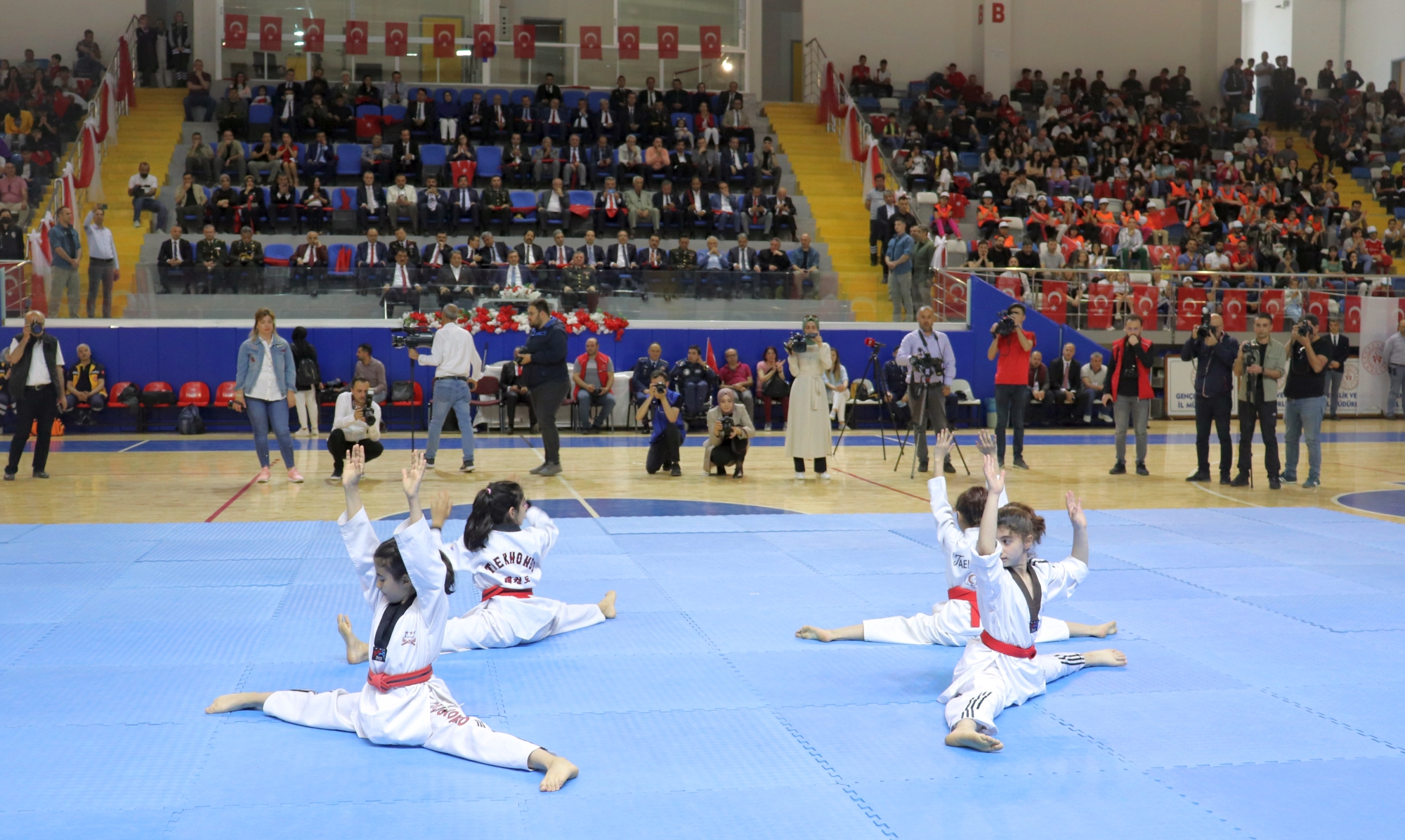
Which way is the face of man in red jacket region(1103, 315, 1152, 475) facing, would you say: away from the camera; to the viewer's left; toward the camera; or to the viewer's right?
toward the camera

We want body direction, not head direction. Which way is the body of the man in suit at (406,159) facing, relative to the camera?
toward the camera

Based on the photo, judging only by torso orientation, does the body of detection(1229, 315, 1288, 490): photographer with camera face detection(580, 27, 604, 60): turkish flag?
no

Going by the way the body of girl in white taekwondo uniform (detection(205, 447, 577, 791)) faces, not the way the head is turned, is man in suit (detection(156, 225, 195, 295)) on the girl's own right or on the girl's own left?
on the girl's own right

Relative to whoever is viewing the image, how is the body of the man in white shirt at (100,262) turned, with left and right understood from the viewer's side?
facing the viewer and to the right of the viewer

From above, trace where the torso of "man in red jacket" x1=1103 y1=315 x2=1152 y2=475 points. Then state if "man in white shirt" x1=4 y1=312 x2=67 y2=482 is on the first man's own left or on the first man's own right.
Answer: on the first man's own right

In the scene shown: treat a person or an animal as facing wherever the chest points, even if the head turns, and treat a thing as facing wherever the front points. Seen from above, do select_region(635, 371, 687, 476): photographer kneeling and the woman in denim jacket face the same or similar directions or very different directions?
same or similar directions

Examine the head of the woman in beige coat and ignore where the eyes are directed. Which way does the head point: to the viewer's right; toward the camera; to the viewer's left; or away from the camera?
toward the camera

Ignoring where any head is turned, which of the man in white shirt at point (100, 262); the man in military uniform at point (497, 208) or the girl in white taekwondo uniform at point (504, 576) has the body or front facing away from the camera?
the girl in white taekwondo uniform

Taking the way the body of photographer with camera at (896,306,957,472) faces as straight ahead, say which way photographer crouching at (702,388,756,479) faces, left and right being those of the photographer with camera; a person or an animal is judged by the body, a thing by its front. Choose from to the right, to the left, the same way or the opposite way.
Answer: the same way

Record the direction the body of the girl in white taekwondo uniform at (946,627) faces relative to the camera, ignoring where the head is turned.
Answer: away from the camera

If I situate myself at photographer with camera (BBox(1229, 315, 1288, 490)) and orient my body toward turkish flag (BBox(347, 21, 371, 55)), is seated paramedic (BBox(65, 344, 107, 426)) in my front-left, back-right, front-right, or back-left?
front-left

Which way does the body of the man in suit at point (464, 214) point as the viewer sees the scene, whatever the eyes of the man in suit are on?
toward the camera

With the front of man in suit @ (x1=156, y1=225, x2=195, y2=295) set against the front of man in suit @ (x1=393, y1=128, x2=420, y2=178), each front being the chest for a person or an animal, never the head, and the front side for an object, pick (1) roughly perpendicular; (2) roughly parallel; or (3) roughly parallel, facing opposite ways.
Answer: roughly parallel

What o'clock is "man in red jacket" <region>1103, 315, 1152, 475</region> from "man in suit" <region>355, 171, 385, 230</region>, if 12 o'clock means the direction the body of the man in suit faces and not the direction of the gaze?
The man in red jacket is roughly at 11 o'clock from the man in suit.
